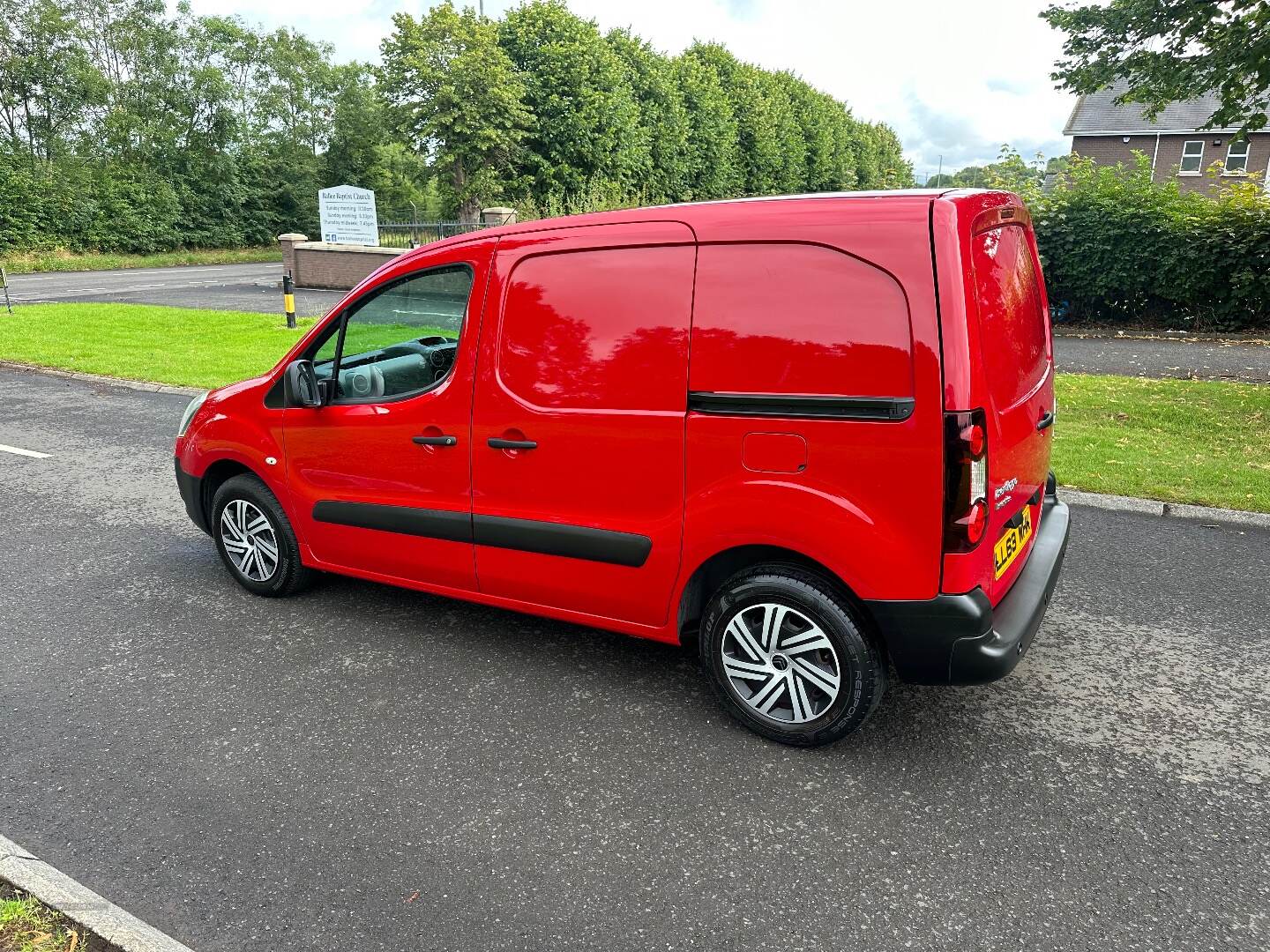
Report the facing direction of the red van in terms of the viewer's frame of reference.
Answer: facing away from the viewer and to the left of the viewer

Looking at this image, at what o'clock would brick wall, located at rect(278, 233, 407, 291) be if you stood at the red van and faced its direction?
The brick wall is roughly at 1 o'clock from the red van.

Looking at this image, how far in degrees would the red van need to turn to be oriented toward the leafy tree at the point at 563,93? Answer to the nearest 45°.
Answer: approximately 45° to its right

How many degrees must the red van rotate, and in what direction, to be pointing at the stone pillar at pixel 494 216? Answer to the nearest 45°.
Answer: approximately 45° to its right

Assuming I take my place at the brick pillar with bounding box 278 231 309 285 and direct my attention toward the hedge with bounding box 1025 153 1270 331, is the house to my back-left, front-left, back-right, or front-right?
front-left

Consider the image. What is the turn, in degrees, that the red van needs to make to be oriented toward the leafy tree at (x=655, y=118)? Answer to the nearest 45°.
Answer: approximately 45° to its right

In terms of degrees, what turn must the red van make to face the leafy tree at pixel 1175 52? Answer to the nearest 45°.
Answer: approximately 90° to its right

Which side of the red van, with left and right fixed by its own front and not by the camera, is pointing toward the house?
right

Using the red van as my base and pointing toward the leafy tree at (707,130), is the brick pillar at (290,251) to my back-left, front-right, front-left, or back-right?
front-left
